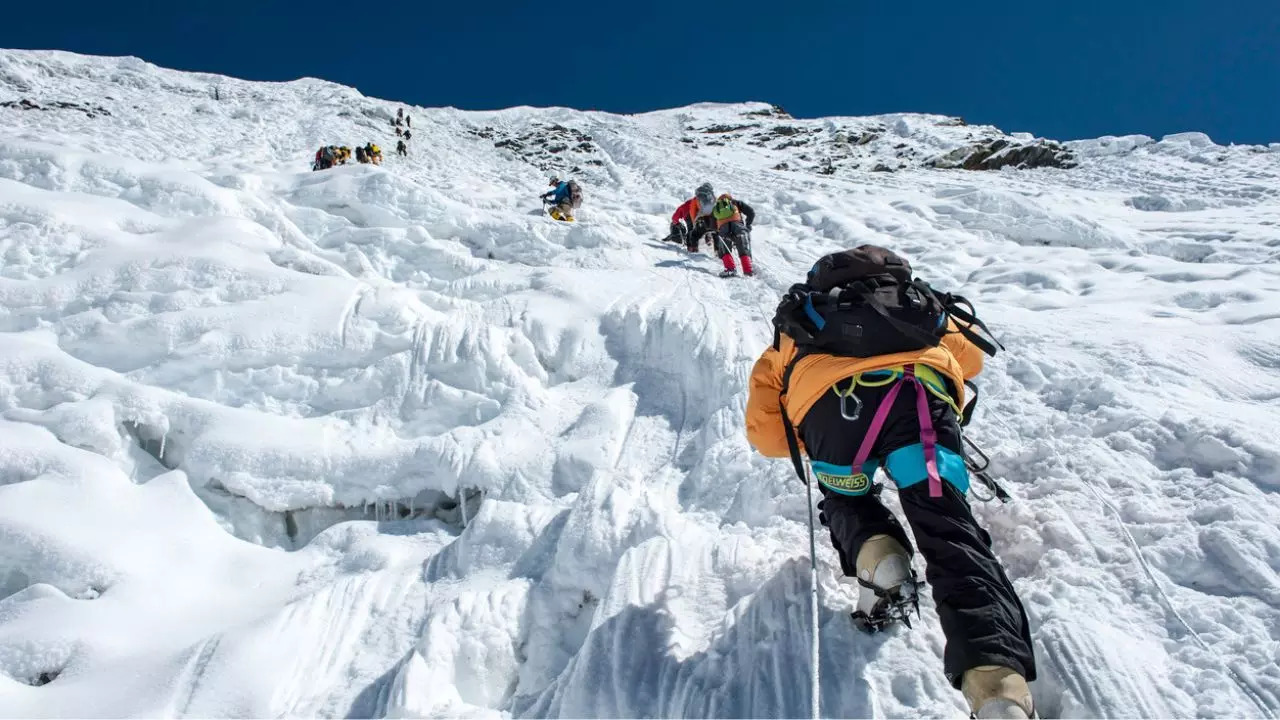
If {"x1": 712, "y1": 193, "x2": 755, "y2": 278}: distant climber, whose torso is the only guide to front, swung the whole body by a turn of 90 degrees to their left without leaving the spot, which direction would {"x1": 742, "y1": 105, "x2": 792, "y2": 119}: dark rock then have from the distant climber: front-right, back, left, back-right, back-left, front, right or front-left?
right

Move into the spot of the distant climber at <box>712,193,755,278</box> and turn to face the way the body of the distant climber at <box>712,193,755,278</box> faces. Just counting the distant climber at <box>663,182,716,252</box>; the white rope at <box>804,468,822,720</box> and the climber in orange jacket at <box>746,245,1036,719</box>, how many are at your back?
2

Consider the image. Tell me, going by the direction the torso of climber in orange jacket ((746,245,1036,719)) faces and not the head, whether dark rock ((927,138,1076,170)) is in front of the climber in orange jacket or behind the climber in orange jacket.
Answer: in front

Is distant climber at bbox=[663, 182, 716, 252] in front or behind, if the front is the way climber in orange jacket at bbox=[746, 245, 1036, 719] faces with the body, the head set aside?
in front

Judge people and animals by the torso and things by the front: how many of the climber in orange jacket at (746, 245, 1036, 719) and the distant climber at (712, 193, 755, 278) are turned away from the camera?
2

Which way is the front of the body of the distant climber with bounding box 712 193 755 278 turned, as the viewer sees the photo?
away from the camera

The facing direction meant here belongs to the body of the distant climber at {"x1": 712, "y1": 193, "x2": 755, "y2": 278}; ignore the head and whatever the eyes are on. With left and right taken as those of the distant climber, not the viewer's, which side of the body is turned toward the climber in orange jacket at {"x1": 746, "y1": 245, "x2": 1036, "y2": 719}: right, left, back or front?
back

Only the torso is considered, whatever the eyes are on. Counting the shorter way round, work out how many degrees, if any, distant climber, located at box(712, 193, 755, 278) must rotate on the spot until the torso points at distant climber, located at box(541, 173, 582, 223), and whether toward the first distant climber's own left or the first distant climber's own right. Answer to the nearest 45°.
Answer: approximately 45° to the first distant climber's own left

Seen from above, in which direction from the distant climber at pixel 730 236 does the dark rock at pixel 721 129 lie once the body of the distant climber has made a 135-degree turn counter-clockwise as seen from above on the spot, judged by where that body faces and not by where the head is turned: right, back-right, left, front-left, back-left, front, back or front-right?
back-right

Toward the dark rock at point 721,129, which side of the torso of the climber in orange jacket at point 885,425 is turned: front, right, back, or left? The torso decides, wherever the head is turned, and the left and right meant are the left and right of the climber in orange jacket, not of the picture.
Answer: front

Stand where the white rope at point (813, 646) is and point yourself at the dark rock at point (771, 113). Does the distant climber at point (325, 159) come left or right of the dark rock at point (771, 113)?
left

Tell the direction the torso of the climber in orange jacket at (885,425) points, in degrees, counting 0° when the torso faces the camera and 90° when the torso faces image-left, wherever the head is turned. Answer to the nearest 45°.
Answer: approximately 180°

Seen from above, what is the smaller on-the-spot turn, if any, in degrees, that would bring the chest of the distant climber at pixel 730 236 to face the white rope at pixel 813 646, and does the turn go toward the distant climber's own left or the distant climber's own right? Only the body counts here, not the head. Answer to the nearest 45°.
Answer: approximately 180°
